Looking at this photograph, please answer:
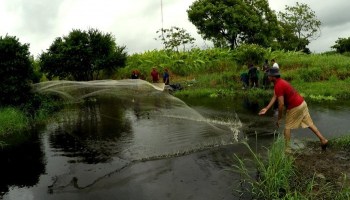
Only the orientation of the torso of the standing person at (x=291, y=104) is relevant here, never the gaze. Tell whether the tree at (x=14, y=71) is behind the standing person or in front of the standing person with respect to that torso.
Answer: in front

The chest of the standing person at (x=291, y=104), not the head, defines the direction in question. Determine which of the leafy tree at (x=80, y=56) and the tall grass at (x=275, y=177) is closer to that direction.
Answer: the leafy tree

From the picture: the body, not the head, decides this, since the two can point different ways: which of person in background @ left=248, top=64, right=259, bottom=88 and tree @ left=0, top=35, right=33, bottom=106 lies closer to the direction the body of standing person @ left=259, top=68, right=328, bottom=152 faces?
the tree

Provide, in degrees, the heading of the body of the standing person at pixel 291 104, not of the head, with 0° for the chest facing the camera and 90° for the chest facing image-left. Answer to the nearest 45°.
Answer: approximately 90°

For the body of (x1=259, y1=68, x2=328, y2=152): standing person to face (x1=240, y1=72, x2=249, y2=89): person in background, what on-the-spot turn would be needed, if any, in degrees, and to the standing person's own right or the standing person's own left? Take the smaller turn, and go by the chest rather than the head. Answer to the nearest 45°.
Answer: approximately 90° to the standing person's own right

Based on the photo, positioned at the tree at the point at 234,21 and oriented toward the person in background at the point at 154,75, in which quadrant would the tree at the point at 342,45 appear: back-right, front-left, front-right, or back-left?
back-left

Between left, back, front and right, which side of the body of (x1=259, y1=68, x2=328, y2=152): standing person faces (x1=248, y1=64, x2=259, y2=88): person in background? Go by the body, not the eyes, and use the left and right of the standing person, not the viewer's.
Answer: right

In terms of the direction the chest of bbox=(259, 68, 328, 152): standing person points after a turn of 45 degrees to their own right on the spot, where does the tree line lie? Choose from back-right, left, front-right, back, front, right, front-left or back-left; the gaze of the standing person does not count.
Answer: front

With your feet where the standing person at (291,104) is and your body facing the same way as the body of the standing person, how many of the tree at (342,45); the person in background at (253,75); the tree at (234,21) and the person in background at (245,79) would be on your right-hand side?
4

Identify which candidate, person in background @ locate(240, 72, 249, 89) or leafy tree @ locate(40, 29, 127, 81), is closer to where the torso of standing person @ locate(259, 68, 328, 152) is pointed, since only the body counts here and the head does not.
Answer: the leafy tree

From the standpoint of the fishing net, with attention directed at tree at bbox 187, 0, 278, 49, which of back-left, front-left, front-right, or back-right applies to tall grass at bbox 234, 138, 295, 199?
back-right

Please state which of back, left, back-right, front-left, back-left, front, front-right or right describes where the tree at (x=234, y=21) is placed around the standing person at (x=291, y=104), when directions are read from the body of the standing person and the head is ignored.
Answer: right

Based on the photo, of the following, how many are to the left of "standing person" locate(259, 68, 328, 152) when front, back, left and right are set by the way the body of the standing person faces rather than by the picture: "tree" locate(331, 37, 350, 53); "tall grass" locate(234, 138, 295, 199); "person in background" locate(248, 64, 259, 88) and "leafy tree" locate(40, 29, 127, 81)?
1
